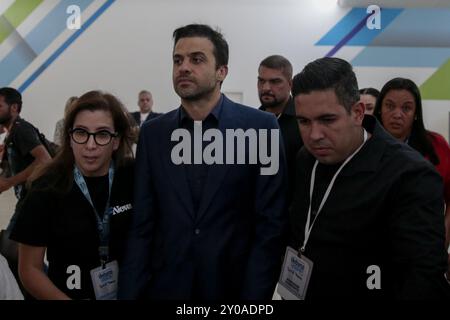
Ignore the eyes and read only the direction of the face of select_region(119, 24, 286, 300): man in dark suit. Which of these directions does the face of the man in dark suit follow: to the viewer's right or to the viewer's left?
to the viewer's left

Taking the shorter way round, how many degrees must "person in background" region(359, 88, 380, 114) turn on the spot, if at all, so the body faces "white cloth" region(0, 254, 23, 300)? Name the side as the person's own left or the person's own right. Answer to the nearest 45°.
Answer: approximately 45° to the person's own right

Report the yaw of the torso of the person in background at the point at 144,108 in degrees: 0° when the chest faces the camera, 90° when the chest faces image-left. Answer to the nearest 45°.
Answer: approximately 0°
